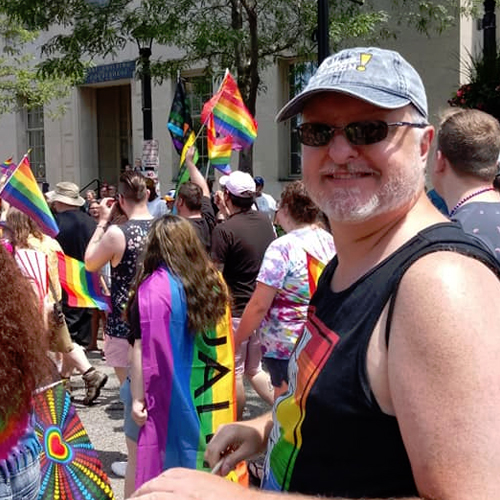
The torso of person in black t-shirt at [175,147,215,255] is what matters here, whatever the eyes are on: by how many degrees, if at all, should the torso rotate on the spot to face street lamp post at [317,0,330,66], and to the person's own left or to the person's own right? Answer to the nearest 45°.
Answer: approximately 90° to the person's own right

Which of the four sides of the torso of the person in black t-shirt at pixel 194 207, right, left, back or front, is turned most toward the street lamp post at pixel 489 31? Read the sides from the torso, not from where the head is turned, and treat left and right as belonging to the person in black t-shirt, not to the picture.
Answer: right

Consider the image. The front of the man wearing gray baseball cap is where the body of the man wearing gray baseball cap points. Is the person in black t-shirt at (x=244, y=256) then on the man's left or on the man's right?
on the man's right

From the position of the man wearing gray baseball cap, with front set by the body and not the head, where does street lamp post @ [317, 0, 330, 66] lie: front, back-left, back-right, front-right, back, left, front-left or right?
back-right

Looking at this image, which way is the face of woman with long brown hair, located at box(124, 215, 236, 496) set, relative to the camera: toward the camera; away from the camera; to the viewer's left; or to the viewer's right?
away from the camera

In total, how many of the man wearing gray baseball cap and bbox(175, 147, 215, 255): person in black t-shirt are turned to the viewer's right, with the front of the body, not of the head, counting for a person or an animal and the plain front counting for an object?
0

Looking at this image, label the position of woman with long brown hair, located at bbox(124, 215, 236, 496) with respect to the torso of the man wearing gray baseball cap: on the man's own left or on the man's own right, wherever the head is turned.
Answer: on the man's own right

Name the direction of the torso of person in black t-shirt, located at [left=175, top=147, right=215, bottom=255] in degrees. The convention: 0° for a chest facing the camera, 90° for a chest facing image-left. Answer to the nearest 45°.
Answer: approximately 135°
